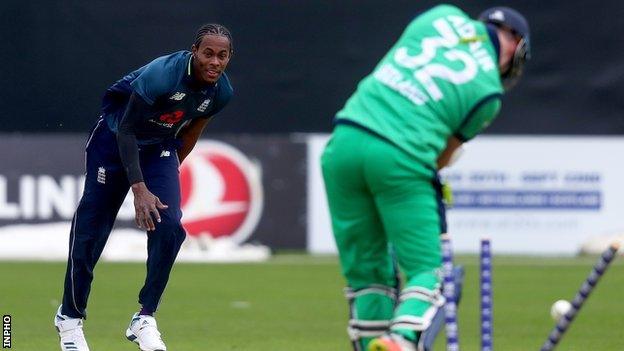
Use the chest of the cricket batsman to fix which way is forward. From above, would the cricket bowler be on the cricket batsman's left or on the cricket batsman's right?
on the cricket batsman's left

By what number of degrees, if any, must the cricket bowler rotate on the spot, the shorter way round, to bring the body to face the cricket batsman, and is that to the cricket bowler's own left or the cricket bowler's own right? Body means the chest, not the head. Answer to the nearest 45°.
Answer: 0° — they already face them

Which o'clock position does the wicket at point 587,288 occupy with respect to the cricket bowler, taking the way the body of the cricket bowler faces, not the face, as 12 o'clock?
The wicket is roughly at 12 o'clock from the cricket bowler.

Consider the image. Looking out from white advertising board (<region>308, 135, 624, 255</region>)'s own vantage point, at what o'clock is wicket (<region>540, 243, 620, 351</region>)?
The wicket is roughly at 12 o'clock from the white advertising board.

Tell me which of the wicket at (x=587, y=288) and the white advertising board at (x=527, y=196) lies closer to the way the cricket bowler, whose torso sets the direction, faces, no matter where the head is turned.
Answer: the wicket

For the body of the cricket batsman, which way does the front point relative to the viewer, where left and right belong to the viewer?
facing away from the viewer and to the right of the viewer
